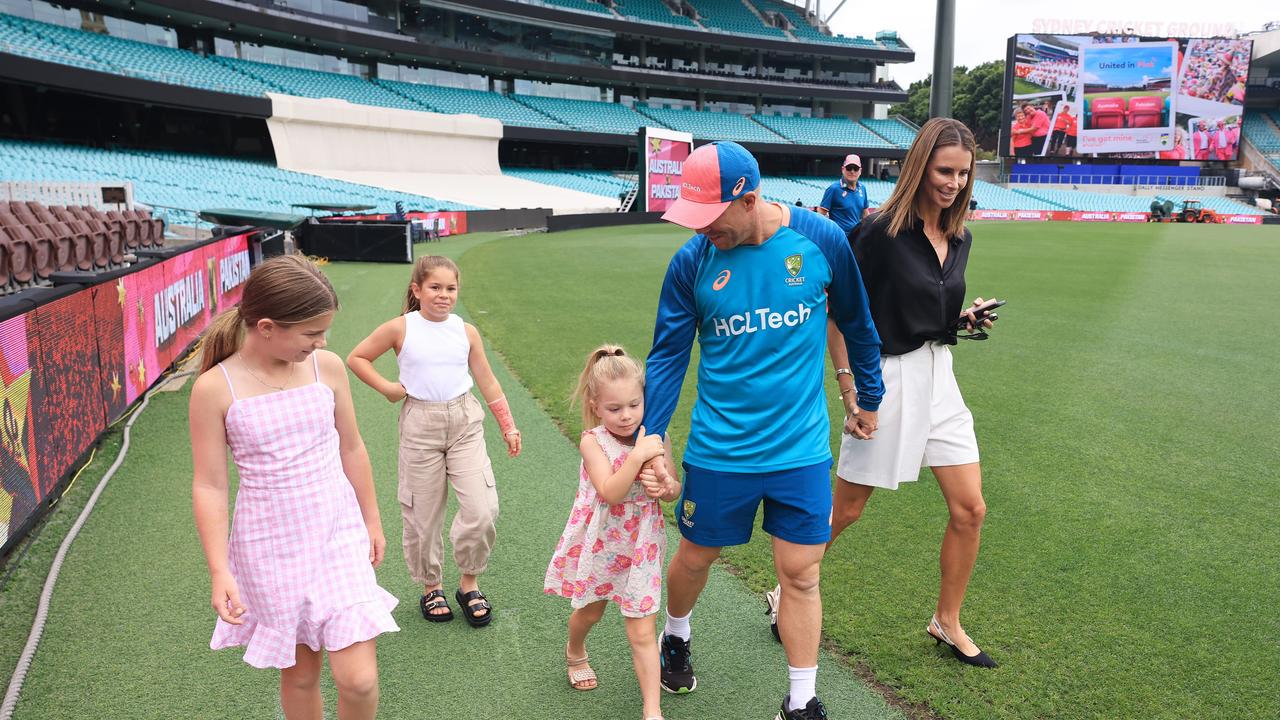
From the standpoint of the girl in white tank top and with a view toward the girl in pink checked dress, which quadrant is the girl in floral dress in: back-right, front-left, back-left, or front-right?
front-left

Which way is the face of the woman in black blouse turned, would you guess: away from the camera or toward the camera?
toward the camera

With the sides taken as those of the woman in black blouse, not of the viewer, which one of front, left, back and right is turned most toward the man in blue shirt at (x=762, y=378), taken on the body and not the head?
right

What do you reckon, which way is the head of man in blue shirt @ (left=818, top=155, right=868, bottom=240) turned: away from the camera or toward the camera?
toward the camera

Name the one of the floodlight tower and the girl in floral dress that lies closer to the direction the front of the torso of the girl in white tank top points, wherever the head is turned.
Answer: the girl in floral dress

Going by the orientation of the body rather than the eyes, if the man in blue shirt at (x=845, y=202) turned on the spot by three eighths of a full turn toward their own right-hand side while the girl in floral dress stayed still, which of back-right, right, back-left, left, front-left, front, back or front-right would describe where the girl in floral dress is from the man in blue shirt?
back-left

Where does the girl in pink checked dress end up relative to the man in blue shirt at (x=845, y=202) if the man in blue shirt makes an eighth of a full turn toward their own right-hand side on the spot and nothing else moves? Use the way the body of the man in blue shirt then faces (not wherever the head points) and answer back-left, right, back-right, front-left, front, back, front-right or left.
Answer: front-left

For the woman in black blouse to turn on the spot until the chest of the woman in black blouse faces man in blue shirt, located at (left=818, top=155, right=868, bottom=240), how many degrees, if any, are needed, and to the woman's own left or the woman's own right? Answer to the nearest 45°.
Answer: approximately 135° to the woman's own left

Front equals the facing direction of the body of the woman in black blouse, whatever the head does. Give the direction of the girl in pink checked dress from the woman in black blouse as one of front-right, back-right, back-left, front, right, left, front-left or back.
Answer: right

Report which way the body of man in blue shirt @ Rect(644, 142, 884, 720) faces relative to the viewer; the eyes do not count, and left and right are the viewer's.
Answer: facing the viewer

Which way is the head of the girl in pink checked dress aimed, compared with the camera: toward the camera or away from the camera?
toward the camera

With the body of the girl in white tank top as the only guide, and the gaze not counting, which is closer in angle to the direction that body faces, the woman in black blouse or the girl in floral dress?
the girl in floral dress

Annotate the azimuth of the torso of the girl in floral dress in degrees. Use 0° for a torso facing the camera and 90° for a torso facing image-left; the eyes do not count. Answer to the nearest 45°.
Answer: approximately 315°
